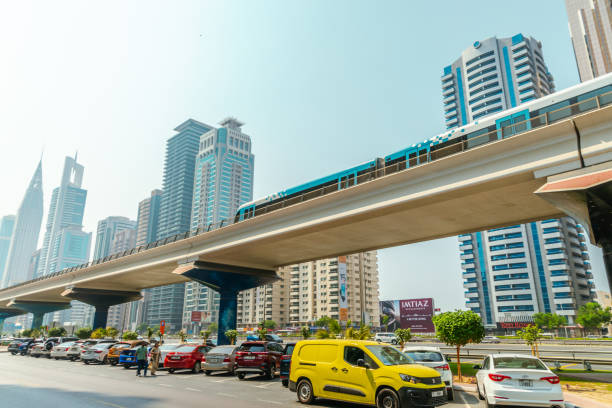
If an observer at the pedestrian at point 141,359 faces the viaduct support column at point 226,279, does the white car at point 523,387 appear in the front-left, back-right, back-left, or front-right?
back-right

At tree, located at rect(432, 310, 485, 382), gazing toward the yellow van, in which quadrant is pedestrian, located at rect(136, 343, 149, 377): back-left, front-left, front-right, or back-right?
front-right

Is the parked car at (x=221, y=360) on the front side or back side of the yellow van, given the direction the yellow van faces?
on the back side

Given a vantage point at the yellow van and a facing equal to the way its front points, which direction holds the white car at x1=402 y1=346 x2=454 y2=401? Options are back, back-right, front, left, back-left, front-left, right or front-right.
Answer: left

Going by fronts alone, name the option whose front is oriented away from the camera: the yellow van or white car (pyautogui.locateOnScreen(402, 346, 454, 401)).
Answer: the white car
